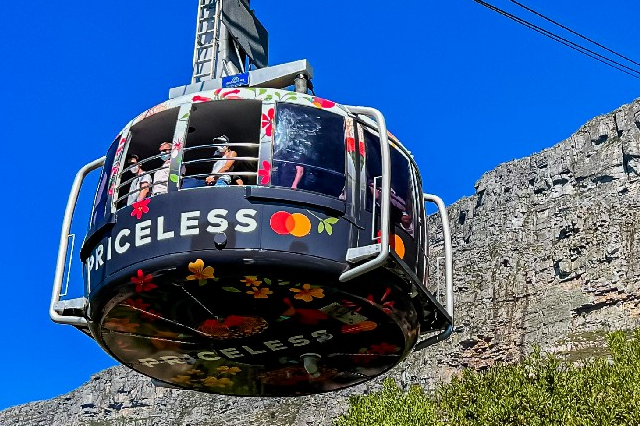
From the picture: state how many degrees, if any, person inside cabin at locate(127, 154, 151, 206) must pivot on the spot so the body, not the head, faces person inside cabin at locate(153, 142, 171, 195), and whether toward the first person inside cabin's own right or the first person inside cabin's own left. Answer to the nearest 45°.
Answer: approximately 90° to the first person inside cabin's own left

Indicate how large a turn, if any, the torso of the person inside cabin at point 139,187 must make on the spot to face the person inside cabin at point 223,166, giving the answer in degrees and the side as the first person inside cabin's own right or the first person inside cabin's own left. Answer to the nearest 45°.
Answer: approximately 90° to the first person inside cabin's own left

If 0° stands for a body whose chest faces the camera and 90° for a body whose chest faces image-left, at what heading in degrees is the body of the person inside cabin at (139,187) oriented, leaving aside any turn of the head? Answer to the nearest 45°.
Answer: approximately 45°
